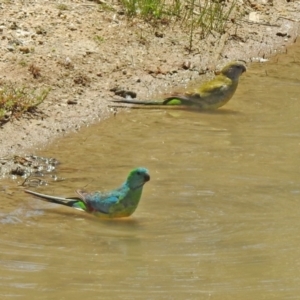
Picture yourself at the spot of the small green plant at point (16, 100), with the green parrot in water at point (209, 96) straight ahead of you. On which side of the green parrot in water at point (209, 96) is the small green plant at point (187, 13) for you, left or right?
left

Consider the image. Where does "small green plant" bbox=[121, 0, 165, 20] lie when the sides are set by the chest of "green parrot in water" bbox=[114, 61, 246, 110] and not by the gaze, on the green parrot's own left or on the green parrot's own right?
on the green parrot's own left

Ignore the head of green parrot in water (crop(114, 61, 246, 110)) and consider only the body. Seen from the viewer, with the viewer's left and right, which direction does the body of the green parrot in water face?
facing to the right of the viewer

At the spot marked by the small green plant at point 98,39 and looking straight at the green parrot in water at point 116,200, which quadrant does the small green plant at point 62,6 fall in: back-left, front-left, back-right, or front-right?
back-right

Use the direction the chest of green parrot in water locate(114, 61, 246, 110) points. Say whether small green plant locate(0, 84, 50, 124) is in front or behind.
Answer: behind

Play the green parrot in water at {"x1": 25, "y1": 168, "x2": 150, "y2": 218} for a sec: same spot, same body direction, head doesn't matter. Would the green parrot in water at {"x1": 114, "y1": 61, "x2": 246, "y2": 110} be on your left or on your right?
on your left

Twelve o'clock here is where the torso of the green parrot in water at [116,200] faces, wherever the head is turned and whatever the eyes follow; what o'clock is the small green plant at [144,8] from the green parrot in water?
The small green plant is roughly at 9 o'clock from the green parrot in water.

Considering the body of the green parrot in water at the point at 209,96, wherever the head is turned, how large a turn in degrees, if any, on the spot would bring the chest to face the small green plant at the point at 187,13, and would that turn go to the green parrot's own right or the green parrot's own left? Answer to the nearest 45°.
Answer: approximately 90° to the green parrot's own left

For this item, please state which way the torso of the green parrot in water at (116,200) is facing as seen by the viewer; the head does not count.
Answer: to the viewer's right

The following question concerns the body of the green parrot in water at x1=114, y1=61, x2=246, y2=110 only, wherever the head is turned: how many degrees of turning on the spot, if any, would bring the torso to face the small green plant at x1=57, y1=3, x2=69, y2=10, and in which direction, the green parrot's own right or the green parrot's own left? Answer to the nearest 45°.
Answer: approximately 135° to the green parrot's own left

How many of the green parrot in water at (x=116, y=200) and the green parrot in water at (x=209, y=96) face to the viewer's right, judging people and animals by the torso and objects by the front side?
2
